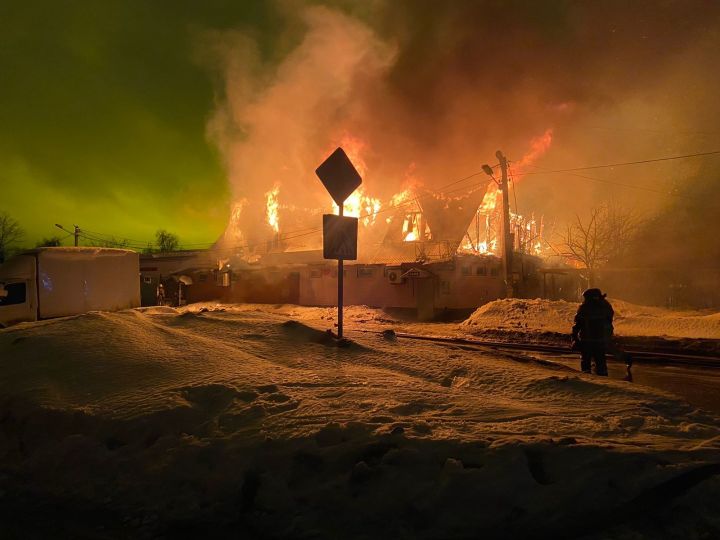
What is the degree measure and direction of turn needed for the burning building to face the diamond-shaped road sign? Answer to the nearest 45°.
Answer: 0° — it already faces it

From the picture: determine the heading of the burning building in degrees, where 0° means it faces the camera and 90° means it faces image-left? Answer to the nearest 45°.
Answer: approximately 0°

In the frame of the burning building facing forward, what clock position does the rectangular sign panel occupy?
The rectangular sign panel is roughly at 12 o'clock from the burning building.

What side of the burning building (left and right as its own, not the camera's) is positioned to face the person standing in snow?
front

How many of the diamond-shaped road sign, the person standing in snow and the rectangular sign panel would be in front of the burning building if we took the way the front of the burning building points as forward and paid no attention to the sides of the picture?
3

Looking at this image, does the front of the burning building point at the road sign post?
yes
